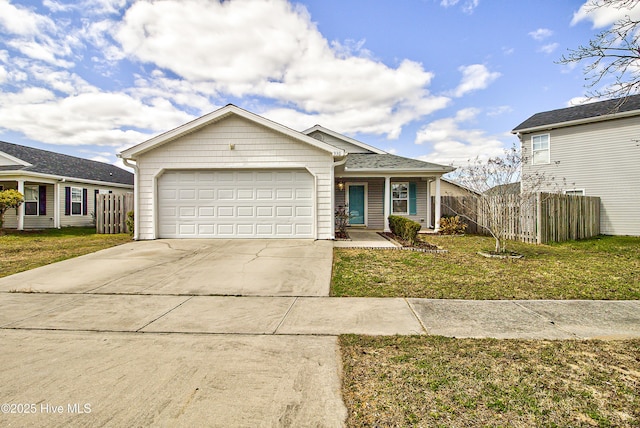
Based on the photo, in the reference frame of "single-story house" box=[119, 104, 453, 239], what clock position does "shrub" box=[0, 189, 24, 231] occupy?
The shrub is roughly at 4 o'clock from the single-story house.

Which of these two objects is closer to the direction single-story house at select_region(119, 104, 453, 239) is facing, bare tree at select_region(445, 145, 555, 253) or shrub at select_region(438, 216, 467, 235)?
the bare tree

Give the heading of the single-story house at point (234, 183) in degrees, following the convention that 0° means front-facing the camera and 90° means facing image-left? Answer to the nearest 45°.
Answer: approximately 0°

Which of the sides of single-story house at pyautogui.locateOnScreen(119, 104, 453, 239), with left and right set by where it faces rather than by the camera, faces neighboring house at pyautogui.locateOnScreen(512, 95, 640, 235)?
left

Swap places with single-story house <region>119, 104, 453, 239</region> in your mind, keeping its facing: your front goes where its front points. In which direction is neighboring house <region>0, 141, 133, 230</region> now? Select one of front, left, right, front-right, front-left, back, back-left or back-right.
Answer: back-right

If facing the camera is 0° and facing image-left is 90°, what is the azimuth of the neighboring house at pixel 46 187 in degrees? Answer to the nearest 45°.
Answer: approximately 315°
